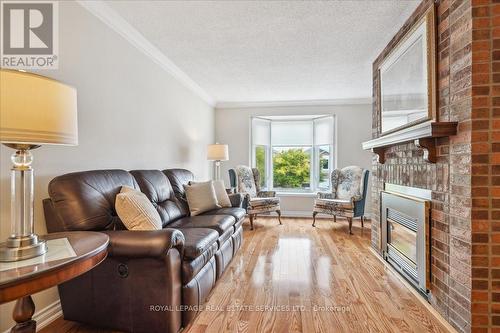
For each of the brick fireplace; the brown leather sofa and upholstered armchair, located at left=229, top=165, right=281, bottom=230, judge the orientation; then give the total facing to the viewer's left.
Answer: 1

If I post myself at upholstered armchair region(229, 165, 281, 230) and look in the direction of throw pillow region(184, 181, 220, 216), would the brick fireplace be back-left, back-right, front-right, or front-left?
front-left

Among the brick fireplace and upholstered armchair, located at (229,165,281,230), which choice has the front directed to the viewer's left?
the brick fireplace

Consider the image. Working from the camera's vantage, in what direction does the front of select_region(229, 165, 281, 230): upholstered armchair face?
facing the viewer and to the right of the viewer

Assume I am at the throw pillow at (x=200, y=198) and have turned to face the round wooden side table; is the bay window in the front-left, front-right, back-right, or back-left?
back-left

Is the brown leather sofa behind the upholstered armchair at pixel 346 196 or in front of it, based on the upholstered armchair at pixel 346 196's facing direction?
in front

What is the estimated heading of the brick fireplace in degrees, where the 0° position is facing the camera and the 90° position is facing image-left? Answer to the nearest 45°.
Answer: approximately 90°

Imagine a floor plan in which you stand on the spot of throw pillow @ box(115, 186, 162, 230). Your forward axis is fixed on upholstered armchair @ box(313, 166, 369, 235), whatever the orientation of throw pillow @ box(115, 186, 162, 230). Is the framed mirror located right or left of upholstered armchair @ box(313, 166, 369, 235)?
right

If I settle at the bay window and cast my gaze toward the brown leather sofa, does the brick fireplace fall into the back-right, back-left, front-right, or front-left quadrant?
front-left

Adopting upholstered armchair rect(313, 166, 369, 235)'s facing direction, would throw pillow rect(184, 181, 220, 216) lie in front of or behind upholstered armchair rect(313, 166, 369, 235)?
in front

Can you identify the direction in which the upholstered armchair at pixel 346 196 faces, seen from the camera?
facing the viewer and to the left of the viewer

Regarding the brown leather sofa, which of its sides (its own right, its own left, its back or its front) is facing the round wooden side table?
right

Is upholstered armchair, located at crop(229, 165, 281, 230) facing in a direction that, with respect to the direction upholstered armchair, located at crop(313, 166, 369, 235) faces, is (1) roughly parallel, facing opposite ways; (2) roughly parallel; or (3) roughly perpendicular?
roughly perpendicular

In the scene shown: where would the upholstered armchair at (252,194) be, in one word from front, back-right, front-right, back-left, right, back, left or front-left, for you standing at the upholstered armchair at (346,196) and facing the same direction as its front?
front-right

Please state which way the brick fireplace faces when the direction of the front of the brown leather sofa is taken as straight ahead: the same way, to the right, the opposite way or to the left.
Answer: the opposite way
